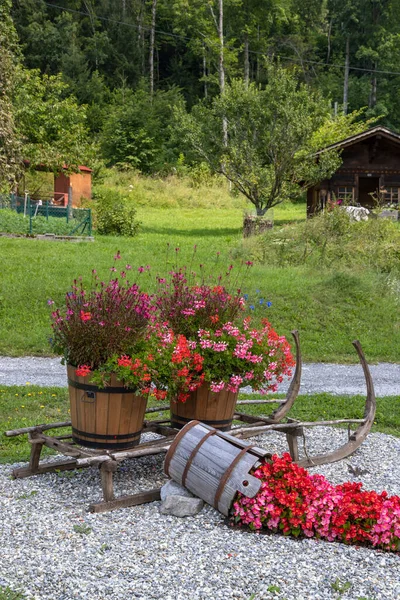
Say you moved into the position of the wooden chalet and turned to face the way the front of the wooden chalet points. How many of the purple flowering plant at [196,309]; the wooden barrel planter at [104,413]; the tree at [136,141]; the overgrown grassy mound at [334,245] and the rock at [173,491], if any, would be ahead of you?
4

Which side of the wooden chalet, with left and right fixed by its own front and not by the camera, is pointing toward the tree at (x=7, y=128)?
right

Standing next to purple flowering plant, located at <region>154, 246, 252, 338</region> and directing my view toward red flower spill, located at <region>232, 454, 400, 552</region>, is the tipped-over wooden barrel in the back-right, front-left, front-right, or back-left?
front-right

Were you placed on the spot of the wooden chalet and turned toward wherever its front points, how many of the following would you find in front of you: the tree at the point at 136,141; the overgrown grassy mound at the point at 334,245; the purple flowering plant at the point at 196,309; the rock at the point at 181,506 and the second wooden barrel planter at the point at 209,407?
4

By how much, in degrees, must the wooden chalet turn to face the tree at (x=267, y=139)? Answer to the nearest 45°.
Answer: approximately 45° to its right

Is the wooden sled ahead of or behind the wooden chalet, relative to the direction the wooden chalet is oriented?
ahead

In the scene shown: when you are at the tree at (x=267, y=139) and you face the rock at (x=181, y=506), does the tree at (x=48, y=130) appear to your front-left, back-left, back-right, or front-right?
back-right

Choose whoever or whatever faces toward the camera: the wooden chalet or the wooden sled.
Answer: the wooden chalet

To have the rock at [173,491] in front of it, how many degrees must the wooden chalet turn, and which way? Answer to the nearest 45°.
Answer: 0° — it already faces it

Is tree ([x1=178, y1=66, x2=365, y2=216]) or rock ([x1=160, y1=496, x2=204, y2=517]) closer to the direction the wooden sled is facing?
the tree

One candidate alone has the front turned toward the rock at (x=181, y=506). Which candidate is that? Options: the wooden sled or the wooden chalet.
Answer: the wooden chalet

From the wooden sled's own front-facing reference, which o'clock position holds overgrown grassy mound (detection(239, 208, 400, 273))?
The overgrown grassy mound is roughly at 11 o'clock from the wooden sled.

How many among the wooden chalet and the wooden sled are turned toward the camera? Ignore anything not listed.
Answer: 1

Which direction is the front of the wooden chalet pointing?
toward the camera

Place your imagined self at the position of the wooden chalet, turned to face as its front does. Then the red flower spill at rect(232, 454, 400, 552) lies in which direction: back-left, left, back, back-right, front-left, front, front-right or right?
front

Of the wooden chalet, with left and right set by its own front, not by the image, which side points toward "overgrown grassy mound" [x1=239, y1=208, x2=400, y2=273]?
front

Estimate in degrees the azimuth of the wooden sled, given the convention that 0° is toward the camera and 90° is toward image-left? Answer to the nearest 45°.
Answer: approximately 225°

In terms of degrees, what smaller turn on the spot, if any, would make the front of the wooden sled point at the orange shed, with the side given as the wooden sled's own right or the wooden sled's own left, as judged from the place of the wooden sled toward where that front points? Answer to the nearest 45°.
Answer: approximately 45° to the wooden sled's own left
